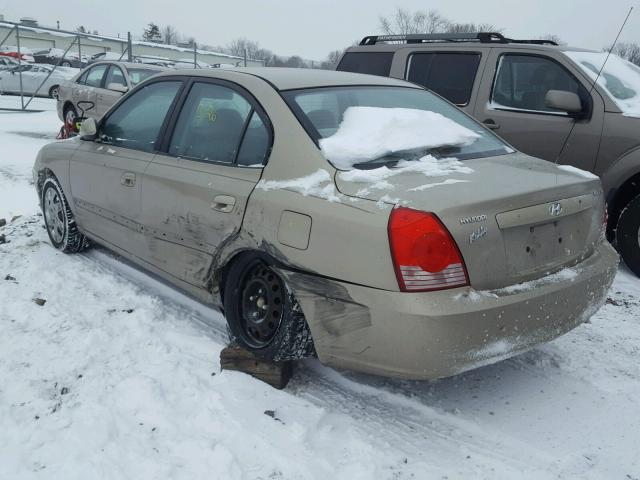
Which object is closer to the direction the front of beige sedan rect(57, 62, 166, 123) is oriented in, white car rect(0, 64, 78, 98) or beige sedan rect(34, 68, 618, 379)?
the beige sedan

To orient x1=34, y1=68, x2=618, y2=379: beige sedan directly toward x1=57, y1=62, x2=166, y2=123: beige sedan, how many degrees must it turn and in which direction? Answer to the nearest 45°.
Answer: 0° — it already faces it

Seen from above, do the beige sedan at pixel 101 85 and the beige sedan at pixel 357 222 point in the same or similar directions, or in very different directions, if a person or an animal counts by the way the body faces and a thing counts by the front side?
very different directions

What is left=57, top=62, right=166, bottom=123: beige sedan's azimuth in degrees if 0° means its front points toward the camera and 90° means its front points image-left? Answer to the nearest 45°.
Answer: approximately 315°

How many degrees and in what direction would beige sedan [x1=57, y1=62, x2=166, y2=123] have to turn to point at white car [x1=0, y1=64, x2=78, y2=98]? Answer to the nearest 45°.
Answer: approximately 135° to its left

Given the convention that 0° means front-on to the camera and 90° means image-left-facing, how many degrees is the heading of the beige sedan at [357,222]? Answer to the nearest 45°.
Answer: approximately 135°
